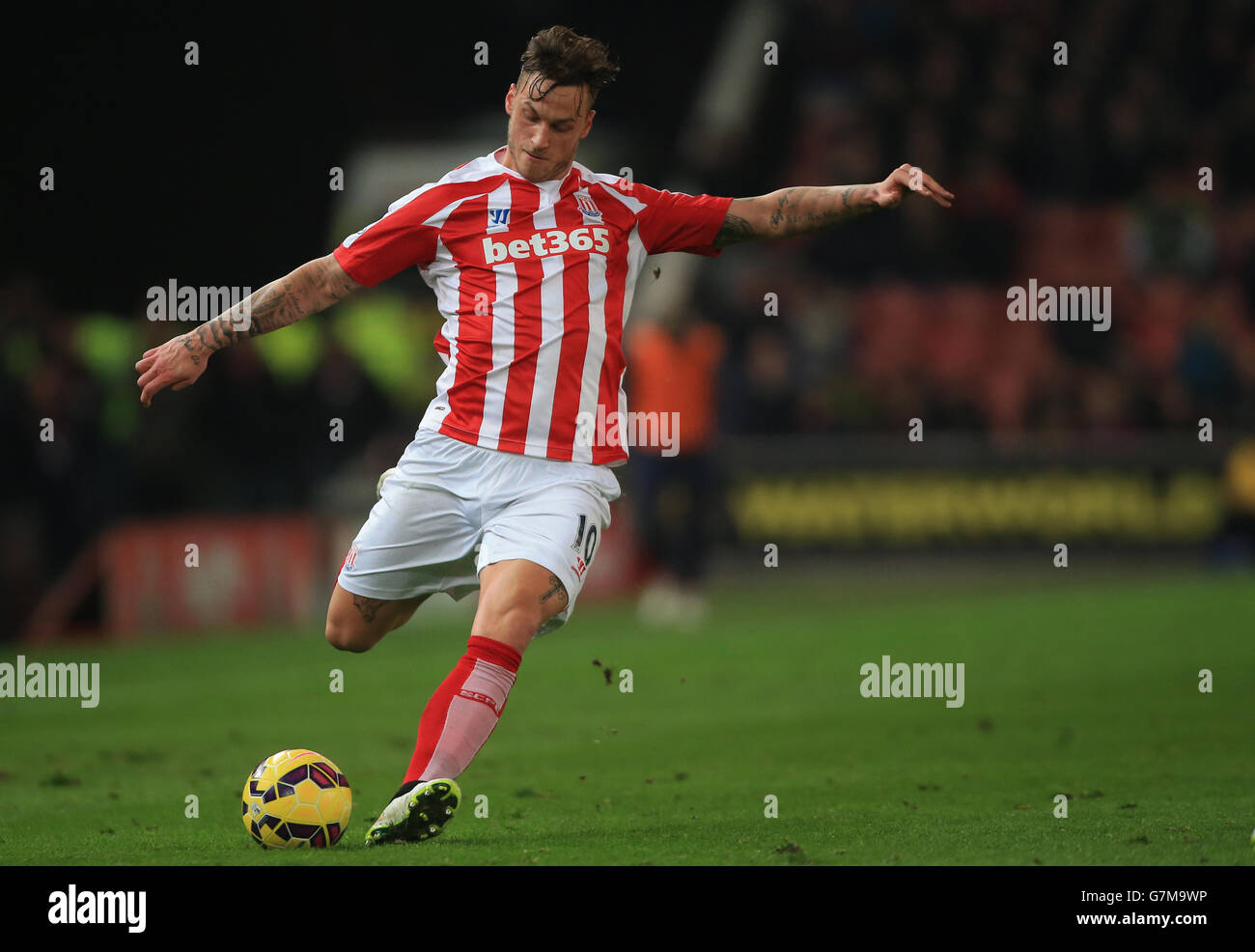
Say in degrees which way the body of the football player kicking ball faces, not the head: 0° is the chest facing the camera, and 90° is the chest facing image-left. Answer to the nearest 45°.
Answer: approximately 0°

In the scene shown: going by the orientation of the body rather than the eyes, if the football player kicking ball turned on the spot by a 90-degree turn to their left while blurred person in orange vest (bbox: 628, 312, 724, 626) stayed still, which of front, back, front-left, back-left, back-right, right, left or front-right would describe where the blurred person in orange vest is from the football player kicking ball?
left
